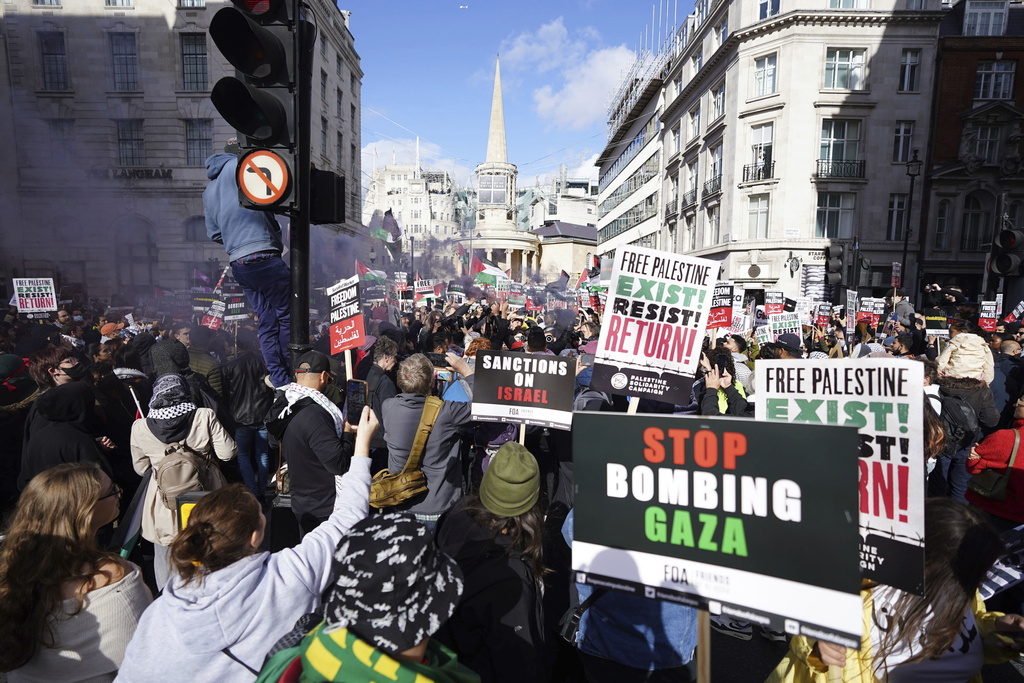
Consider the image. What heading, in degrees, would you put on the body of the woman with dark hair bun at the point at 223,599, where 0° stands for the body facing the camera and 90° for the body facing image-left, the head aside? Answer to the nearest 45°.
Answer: approximately 225°

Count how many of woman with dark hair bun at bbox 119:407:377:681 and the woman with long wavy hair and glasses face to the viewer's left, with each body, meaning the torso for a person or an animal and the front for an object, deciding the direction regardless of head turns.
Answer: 0

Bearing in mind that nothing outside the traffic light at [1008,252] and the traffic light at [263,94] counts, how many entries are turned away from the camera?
0

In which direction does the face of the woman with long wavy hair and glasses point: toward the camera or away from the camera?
away from the camera

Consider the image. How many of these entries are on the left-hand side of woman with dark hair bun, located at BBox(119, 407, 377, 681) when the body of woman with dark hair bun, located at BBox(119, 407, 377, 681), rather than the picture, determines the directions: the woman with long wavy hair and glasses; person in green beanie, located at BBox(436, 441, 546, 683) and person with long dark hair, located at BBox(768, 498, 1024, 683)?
1

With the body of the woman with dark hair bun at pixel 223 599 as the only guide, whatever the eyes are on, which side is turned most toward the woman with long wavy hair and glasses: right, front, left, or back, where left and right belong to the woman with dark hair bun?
left

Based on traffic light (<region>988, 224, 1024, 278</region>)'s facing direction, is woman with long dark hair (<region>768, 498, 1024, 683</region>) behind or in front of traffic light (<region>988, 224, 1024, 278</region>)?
in front

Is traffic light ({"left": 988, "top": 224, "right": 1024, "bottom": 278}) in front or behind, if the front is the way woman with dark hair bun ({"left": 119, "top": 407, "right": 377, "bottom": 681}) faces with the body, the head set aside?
in front

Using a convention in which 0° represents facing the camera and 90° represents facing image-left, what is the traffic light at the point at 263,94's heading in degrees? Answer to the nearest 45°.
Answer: approximately 45°

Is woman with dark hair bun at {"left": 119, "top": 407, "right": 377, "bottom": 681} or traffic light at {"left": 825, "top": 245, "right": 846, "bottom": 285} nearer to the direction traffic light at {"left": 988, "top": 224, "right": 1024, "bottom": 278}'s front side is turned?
the woman with dark hair bun

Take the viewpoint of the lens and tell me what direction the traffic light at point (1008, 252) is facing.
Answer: facing the viewer and to the left of the viewer
